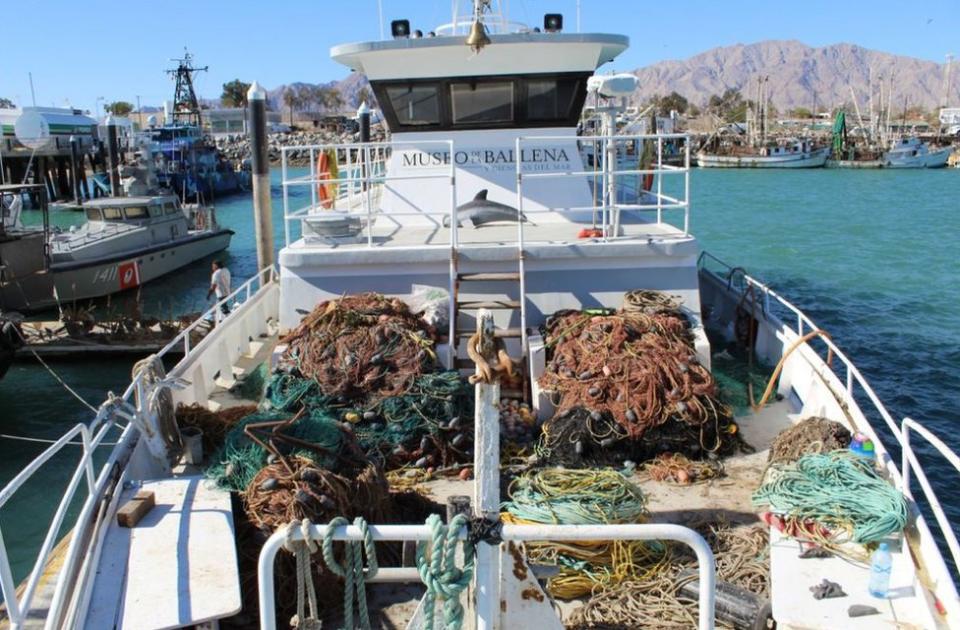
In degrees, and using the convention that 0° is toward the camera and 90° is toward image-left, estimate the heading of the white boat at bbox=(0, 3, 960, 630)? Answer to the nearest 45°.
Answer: approximately 0°

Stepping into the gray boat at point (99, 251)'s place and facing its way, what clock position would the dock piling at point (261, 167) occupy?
The dock piling is roughly at 10 o'clock from the gray boat.

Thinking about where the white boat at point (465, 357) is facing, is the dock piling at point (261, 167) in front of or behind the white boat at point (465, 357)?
behind

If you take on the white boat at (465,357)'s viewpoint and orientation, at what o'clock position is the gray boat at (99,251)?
the gray boat at (99,251) is roughly at 5 o'clock from the white boat at (465,357).
